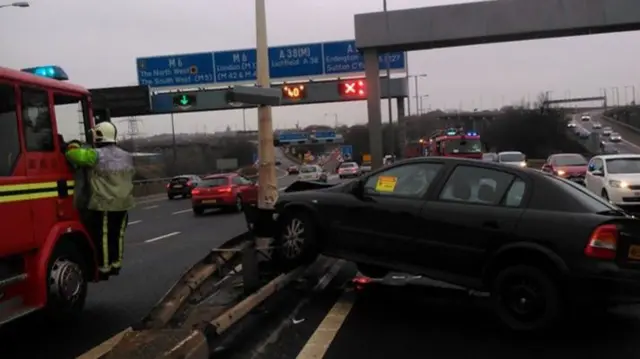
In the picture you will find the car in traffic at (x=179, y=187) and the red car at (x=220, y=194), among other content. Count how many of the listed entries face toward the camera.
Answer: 0

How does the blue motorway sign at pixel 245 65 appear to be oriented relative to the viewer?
toward the camera

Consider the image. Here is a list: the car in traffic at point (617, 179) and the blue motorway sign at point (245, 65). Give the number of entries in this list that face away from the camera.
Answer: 0

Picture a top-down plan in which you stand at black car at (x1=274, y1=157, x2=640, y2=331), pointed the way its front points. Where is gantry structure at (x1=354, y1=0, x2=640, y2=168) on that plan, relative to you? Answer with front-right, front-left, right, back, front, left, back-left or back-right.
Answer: front-right

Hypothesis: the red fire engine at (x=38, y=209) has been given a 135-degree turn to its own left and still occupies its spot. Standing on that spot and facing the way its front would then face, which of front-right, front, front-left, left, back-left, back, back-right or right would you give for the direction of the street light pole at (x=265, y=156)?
back-right

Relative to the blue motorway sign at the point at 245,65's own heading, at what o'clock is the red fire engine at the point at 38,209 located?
The red fire engine is roughly at 12 o'clock from the blue motorway sign.

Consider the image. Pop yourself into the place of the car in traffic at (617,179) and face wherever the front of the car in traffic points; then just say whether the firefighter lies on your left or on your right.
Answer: on your right

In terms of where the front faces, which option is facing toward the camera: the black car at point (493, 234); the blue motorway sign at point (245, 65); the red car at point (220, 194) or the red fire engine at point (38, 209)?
the blue motorway sign

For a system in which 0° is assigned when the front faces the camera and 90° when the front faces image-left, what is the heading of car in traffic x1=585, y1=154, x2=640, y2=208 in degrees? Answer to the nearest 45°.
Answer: approximately 315°

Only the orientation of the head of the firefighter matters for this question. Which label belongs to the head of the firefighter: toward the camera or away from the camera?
away from the camera

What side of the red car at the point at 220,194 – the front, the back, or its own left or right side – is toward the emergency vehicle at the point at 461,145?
front

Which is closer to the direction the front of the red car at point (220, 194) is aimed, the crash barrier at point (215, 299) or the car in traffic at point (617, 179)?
the car in traffic

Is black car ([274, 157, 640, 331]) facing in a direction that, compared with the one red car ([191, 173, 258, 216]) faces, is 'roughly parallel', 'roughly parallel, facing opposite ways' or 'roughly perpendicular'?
roughly perpendicular

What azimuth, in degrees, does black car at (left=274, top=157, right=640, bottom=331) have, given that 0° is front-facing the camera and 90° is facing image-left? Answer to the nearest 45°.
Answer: approximately 135°
